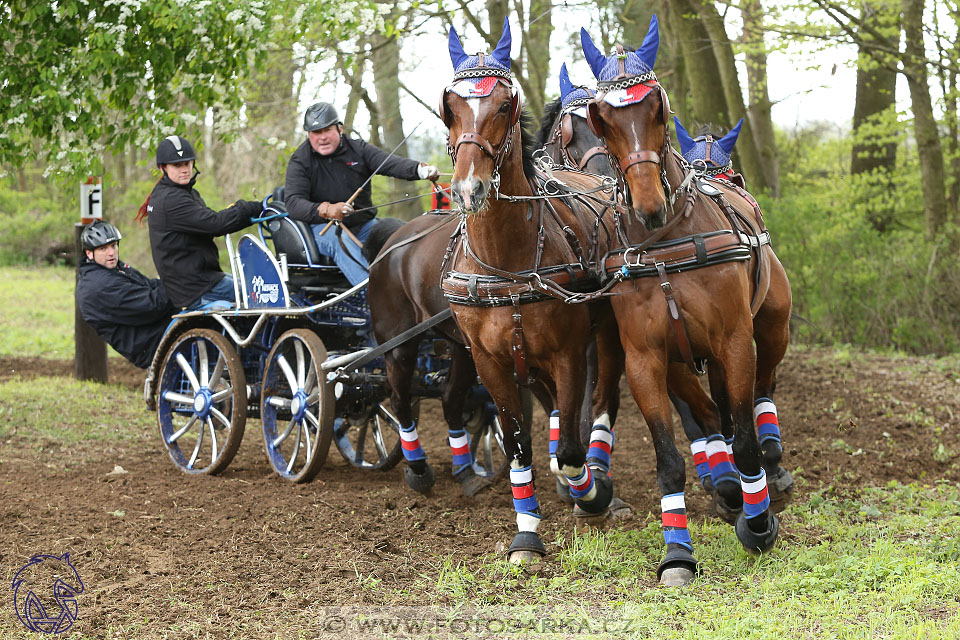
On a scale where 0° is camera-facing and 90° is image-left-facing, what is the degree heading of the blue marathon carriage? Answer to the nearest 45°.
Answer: approximately 315°

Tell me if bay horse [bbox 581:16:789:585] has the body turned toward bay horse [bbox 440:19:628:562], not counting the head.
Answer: no

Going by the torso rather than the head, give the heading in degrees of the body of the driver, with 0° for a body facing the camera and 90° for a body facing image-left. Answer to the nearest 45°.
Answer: approximately 315°

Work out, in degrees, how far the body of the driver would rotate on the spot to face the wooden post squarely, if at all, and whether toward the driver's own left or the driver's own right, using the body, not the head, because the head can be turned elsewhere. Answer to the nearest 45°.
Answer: approximately 180°

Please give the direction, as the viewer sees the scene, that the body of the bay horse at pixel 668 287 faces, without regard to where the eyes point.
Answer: toward the camera

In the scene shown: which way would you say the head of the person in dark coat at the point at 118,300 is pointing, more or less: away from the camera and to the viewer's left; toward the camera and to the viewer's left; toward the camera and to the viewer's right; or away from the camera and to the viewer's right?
toward the camera and to the viewer's right

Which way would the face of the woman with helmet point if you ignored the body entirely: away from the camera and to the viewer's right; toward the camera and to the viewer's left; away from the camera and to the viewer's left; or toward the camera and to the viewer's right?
toward the camera and to the viewer's right

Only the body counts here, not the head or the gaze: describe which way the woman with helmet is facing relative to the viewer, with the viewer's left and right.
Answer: facing to the right of the viewer

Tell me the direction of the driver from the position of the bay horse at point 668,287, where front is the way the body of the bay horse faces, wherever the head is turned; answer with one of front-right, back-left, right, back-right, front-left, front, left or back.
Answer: back-right

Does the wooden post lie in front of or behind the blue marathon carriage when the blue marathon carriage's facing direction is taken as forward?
behind

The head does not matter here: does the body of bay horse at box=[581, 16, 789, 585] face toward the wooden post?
no
